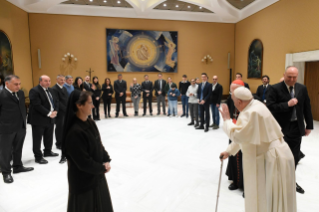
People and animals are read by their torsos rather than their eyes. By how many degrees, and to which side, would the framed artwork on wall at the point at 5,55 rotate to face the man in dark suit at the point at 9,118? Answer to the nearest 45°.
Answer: approximately 45° to its right

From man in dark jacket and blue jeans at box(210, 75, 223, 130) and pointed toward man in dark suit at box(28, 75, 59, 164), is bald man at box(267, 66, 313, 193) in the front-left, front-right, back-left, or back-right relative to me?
front-left

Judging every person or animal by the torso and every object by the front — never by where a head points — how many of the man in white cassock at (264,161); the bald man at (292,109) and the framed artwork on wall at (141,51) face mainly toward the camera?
2

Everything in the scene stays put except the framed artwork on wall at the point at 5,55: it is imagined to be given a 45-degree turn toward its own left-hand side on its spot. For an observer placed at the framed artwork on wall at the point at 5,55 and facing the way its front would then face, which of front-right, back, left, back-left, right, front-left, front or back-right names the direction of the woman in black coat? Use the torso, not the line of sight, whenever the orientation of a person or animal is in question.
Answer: front-right

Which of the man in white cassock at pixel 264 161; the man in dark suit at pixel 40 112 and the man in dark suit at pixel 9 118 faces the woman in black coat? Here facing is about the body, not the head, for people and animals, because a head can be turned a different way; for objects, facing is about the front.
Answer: the man in white cassock

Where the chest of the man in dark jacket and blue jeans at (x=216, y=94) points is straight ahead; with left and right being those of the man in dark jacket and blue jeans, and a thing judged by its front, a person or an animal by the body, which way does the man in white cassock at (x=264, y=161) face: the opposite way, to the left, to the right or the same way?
to the right

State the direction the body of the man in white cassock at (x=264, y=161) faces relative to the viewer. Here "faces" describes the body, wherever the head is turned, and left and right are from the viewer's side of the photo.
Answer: facing away from the viewer and to the left of the viewer

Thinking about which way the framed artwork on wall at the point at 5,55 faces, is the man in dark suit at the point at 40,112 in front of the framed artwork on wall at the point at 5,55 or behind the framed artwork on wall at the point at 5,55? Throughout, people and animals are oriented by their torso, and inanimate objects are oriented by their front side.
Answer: in front

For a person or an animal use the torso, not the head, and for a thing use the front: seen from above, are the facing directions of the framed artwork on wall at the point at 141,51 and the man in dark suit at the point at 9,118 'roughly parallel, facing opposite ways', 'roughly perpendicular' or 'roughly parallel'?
roughly perpendicular

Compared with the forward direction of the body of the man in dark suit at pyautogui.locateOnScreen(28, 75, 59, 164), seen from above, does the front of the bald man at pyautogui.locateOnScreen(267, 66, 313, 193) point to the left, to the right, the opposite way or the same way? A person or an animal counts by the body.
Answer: to the right

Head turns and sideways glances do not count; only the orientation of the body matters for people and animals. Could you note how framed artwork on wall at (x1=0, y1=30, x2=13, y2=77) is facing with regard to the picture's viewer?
facing the viewer and to the right of the viewer

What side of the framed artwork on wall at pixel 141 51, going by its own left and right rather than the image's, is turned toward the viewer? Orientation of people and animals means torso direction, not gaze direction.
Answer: front

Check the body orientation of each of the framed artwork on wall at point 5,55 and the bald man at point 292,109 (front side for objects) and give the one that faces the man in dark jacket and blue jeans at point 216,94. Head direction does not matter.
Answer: the framed artwork on wall

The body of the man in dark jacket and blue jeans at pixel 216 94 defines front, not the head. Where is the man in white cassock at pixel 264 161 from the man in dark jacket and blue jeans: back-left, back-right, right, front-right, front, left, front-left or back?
front-left

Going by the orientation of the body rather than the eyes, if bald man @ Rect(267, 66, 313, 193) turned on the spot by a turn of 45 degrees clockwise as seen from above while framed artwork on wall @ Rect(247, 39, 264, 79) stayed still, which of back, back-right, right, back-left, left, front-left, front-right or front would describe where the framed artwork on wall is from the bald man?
back-right

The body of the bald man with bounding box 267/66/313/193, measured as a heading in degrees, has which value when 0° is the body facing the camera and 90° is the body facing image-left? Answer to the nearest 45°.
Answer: approximately 0°
